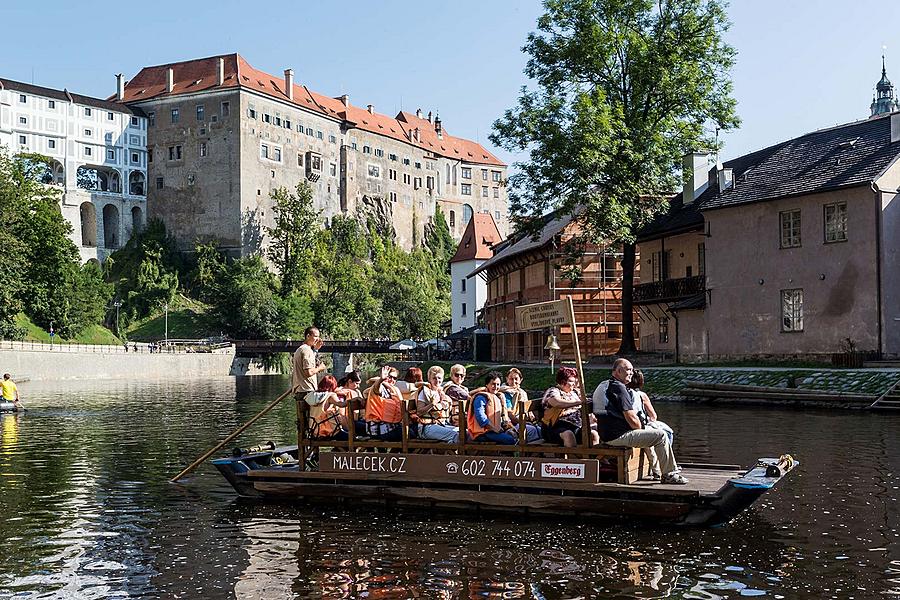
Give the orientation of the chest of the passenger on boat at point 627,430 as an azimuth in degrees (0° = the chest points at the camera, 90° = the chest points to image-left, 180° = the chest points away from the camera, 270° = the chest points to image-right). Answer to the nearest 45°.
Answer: approximately 270°

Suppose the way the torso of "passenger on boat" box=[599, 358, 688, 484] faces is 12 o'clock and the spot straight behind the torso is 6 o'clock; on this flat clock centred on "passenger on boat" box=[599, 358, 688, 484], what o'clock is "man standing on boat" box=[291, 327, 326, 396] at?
"man standing on boat" box=[291, 327, 326, 396] is roughly at 7 o'clock from "passenger on boat" box=[599, 358, 688, 484].

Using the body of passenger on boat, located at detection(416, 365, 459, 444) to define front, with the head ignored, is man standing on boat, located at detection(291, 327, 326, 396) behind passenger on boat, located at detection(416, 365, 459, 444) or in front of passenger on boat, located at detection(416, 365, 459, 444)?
behind

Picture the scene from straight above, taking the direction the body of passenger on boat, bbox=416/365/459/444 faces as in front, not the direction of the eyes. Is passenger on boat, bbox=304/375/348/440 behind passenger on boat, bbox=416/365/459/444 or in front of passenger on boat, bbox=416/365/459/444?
behind

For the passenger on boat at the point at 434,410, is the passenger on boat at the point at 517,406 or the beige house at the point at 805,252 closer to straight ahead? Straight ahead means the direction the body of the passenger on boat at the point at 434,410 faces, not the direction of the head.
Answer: the passenger on boat
